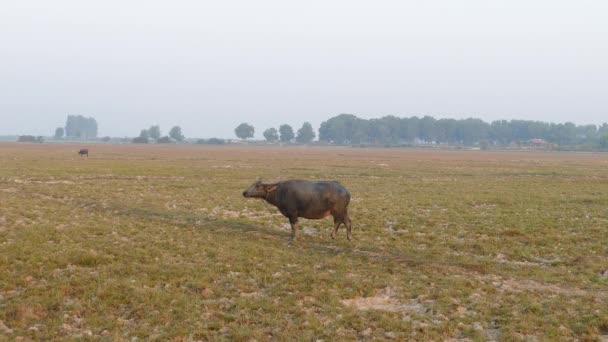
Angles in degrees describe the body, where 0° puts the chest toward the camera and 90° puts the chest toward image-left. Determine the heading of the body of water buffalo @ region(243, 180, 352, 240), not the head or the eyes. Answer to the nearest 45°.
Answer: approximately 90°
